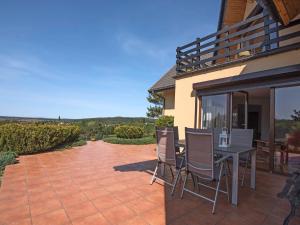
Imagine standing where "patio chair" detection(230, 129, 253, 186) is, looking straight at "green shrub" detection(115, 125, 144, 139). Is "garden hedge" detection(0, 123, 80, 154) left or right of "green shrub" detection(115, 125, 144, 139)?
left

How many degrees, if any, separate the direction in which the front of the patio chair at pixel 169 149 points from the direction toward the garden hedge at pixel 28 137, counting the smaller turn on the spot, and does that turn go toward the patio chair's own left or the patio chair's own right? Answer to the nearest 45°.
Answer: approximately 90° to the patio chair's own left

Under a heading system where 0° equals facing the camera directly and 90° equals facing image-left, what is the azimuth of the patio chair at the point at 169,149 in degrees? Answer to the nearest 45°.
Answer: approximately 225°

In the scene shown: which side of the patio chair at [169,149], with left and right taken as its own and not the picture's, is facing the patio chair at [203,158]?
right

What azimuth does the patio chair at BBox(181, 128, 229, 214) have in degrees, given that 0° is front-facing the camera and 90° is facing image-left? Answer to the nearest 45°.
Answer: approximately 225°
